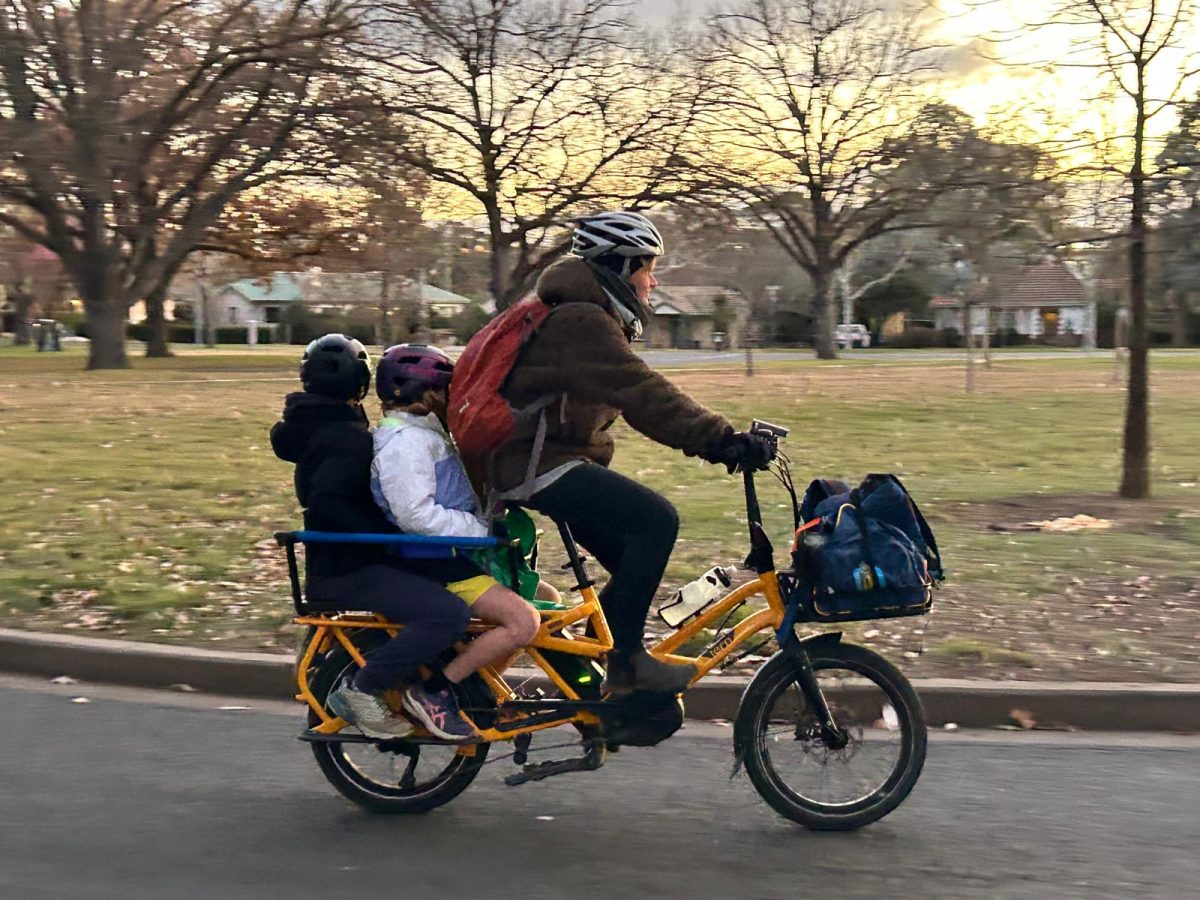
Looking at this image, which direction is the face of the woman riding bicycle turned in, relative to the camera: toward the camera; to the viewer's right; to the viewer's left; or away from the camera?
to the viewer's right

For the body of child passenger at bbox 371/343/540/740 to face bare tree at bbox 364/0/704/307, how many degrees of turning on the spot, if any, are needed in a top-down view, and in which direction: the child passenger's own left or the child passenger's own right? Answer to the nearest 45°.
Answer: approximately 90° to the child passenger's own left

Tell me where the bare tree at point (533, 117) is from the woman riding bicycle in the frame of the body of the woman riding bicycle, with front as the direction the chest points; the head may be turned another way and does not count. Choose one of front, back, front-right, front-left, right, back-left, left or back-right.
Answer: left

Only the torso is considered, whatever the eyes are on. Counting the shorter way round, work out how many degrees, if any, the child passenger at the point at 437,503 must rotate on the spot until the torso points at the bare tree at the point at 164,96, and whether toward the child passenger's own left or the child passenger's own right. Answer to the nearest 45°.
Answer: approximately 90° to the child passenger's own left

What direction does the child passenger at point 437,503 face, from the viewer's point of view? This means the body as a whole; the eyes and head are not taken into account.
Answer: to the viewer's right

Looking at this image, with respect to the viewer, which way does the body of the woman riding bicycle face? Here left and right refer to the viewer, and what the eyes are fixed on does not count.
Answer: facing to the right of the viewer

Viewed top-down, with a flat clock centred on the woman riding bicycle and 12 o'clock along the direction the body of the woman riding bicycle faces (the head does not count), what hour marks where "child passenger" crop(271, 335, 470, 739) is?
The child passenger is roughly at 6 o'clock from the woman riding bicycle.

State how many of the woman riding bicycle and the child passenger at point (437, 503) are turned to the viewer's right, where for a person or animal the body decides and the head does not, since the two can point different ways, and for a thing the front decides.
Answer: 2

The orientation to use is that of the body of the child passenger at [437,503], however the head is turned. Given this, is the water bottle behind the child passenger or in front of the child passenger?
in front
